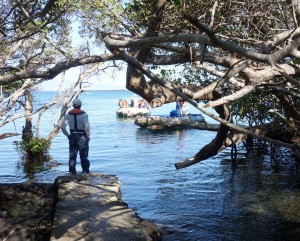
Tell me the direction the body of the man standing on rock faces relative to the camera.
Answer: away from the camera

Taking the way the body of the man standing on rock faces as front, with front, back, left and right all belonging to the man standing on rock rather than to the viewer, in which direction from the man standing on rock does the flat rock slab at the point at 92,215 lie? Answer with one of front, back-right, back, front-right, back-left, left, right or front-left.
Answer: back
